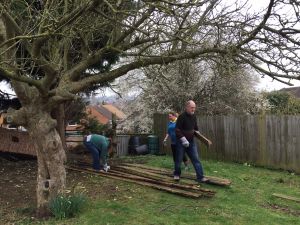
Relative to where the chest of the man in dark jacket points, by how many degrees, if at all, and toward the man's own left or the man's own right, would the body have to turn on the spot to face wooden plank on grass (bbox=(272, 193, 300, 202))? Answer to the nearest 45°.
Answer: approximately 45° to the man's own left

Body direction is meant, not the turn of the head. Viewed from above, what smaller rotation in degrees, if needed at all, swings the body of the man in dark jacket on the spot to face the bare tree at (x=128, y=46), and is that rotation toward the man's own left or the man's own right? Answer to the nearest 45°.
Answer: approximately 90° to the man's own right

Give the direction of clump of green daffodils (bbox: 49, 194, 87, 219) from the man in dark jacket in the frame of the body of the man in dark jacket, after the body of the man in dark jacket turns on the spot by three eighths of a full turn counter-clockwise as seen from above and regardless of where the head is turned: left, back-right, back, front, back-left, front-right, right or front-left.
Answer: back-left

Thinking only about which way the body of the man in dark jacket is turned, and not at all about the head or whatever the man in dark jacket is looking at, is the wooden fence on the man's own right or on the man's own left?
on the man's own left
